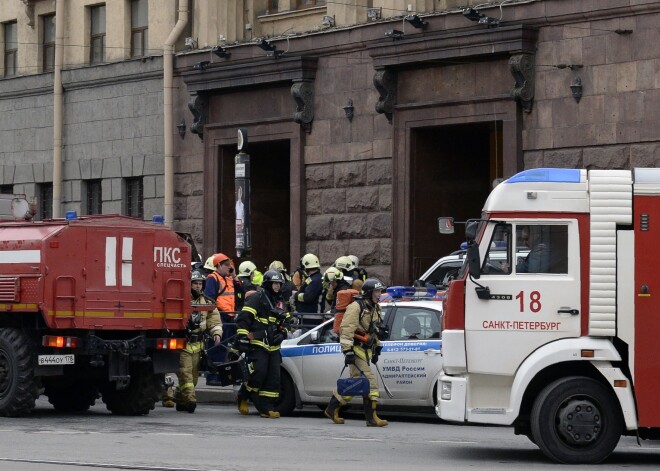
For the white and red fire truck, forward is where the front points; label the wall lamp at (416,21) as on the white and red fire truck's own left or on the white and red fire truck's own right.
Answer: on the white and red fire truck's own right

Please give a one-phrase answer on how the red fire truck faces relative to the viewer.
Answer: facing away from the viewer and to the left of the viewer

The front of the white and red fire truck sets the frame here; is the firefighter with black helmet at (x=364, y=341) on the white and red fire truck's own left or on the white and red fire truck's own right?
on the white and red fire truck's own right

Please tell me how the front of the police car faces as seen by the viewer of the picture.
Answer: facing to the left of the viewer

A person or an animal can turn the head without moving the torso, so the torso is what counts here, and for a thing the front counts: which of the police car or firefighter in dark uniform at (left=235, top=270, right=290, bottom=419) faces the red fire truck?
the police car

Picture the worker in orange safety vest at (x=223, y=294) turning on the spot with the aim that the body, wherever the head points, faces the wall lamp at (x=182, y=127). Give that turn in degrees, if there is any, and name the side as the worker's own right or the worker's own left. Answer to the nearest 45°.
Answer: approximately 135° to the worker's own left
